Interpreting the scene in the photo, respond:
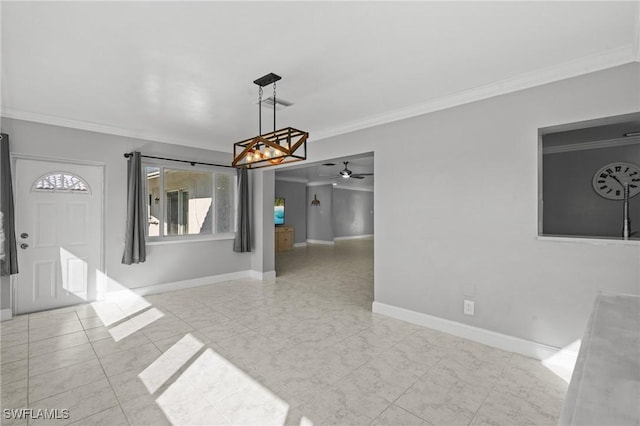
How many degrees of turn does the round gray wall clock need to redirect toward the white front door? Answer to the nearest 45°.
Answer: approximately 45° to its right

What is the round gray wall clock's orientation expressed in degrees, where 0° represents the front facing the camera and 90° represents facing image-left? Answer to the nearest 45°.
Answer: approximately 0°

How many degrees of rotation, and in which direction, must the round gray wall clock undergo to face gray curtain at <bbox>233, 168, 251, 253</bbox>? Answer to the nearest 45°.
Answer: approximately 45° to its right

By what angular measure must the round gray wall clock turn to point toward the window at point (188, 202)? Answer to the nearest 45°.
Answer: approximately 45° to its right

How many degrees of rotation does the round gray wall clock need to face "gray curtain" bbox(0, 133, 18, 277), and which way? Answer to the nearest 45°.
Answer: approximately 45° to its right

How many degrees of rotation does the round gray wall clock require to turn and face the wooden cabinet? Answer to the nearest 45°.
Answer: approximately 90° to its right

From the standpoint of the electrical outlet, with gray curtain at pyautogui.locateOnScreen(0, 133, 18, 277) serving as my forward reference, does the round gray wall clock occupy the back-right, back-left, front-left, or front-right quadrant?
back-right
